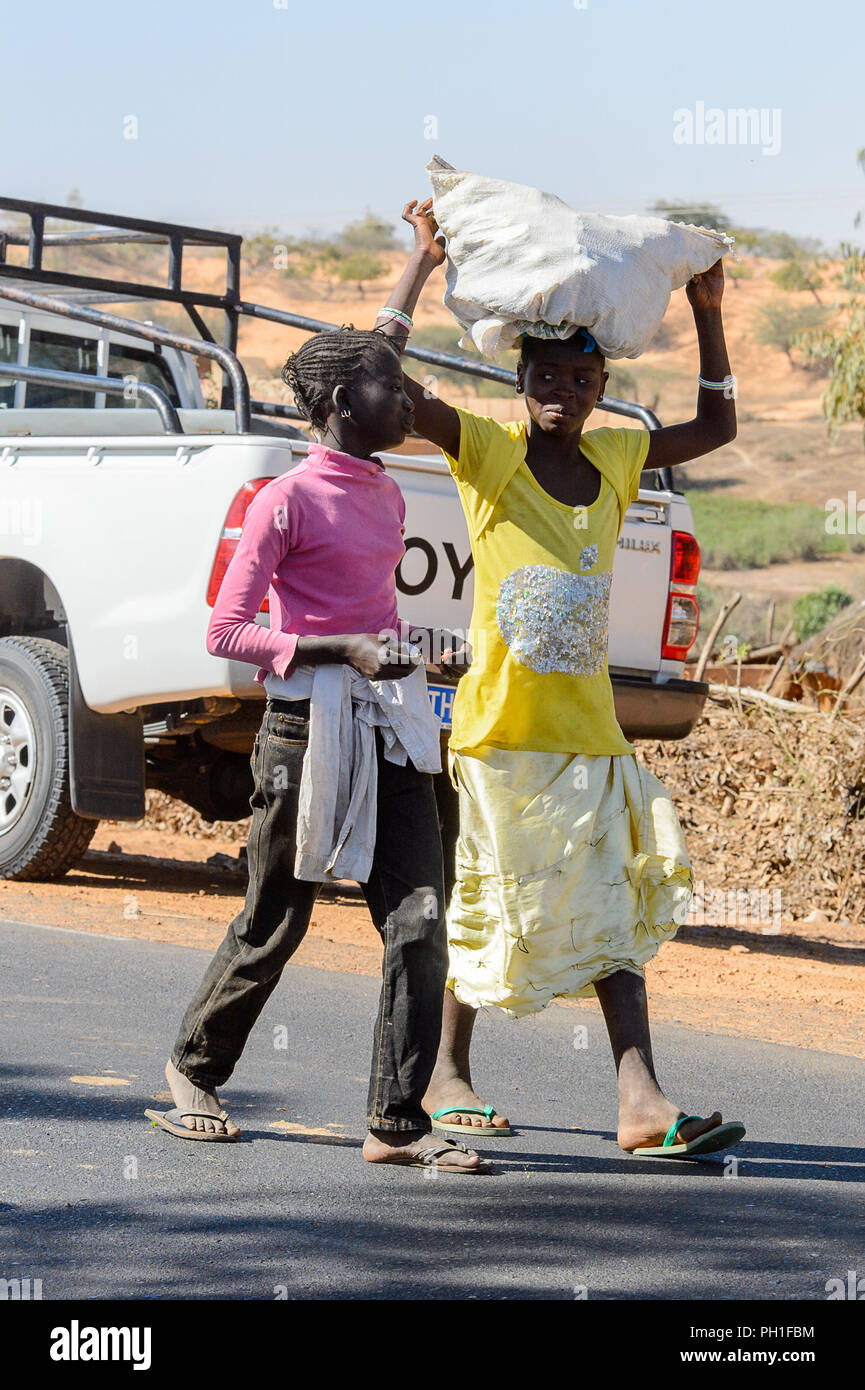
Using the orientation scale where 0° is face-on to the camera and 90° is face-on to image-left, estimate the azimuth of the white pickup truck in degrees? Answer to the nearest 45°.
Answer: approximately 135°

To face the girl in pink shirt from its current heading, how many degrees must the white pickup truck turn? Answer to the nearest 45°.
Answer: approximately 135° to its left

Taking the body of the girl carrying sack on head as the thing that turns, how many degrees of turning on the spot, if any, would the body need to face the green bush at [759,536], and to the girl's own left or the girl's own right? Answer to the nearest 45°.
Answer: approximately 135° to the girl's own left

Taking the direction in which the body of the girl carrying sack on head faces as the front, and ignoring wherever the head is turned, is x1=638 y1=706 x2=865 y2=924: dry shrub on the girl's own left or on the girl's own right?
on the girl's own left

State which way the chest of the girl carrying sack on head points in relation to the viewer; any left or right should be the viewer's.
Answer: facing the viewer and to the right of the viewer

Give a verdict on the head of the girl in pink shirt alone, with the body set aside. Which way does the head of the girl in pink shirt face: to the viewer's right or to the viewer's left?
to the viewer's right

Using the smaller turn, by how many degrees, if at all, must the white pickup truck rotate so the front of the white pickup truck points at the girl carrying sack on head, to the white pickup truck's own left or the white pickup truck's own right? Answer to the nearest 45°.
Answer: approximately 135° to the white pickup truck's own left

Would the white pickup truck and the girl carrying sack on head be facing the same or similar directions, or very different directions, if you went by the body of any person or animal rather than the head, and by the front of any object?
very different directions
